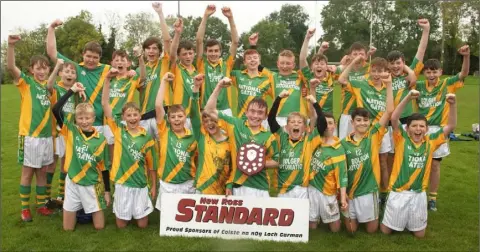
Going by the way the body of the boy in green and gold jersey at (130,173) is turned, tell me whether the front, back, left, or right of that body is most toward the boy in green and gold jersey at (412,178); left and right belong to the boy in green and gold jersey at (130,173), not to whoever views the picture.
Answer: left

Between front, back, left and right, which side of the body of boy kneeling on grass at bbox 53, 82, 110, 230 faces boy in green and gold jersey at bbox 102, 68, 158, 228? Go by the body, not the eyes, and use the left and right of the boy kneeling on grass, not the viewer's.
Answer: left

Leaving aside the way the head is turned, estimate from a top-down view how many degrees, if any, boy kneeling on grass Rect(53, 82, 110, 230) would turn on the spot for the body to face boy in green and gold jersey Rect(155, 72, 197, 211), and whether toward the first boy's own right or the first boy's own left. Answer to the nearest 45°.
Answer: approximately 90° to the first boy's own left

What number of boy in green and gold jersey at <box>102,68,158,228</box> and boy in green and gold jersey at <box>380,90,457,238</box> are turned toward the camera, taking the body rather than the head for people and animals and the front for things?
2

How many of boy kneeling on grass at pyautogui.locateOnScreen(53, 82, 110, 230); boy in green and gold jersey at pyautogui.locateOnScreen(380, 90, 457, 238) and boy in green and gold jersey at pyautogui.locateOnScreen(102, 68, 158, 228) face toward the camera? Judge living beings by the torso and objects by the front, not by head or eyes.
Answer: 3

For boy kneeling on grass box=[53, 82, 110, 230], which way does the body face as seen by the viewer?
toward the camera
